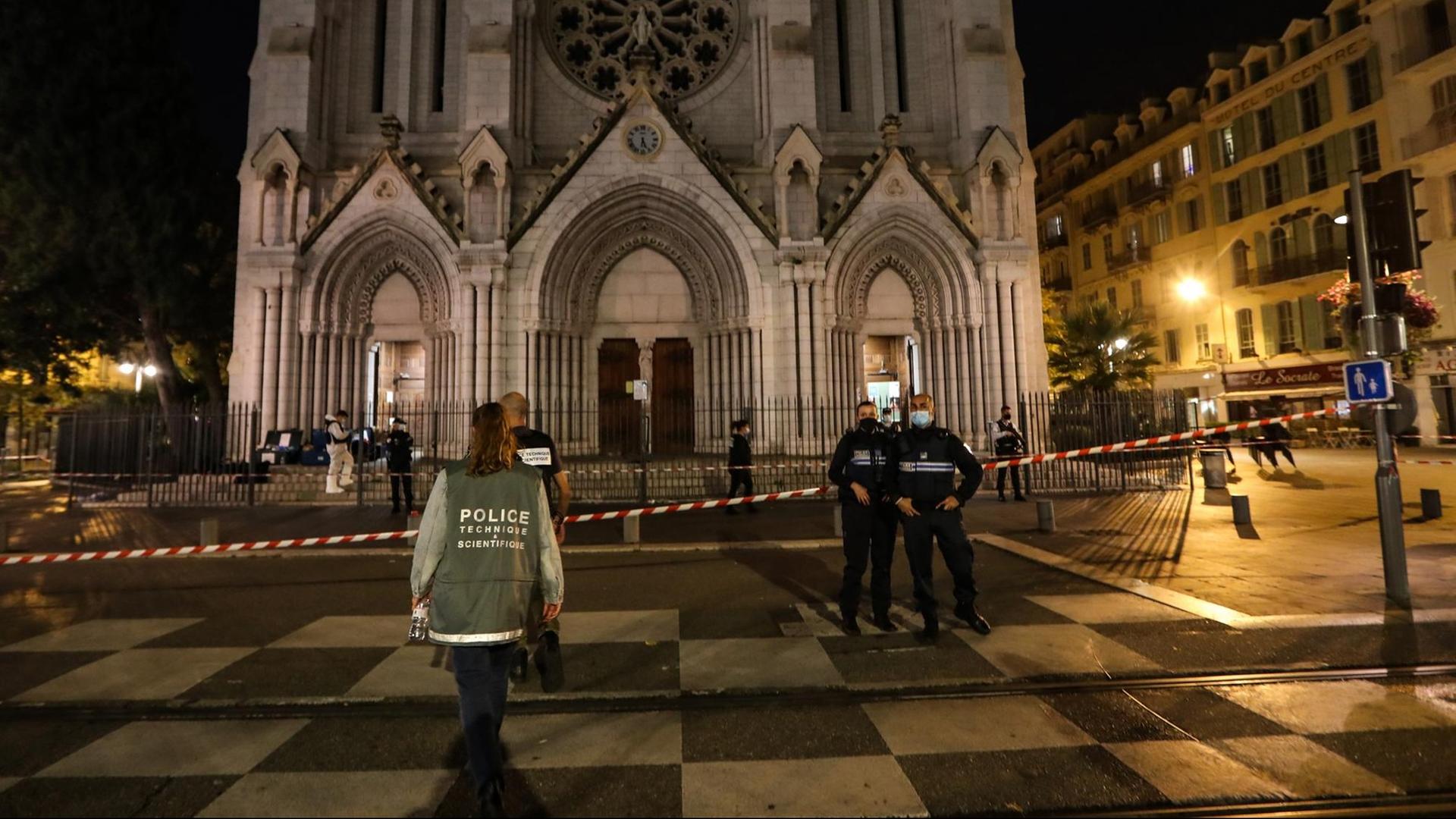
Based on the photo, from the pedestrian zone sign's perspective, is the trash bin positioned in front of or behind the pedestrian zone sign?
behind

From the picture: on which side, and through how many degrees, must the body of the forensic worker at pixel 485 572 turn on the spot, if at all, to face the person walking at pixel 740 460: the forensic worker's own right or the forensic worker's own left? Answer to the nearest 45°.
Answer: approximately 45° to the forensic worker's own right

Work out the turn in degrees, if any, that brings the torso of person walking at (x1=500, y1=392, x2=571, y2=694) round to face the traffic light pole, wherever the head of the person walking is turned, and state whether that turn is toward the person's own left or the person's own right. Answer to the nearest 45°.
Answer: approximately 90° to the person's own right

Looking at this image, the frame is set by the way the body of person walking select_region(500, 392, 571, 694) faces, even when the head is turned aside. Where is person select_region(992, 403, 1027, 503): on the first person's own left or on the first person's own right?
on the first person's own right

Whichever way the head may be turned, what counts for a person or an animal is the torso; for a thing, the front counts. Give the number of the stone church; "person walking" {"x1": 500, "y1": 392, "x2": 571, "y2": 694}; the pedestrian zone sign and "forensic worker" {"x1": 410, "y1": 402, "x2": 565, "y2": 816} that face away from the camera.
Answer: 2

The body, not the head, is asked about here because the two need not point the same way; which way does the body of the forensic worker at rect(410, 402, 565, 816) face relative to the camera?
away from the camera

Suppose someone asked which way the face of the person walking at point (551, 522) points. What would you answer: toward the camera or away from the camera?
away from the camera

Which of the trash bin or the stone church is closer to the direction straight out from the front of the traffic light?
the trash bin

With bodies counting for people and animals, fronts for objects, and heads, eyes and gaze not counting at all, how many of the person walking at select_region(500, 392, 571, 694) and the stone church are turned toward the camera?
1

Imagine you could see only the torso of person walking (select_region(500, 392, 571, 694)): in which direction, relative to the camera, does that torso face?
away from the camera
